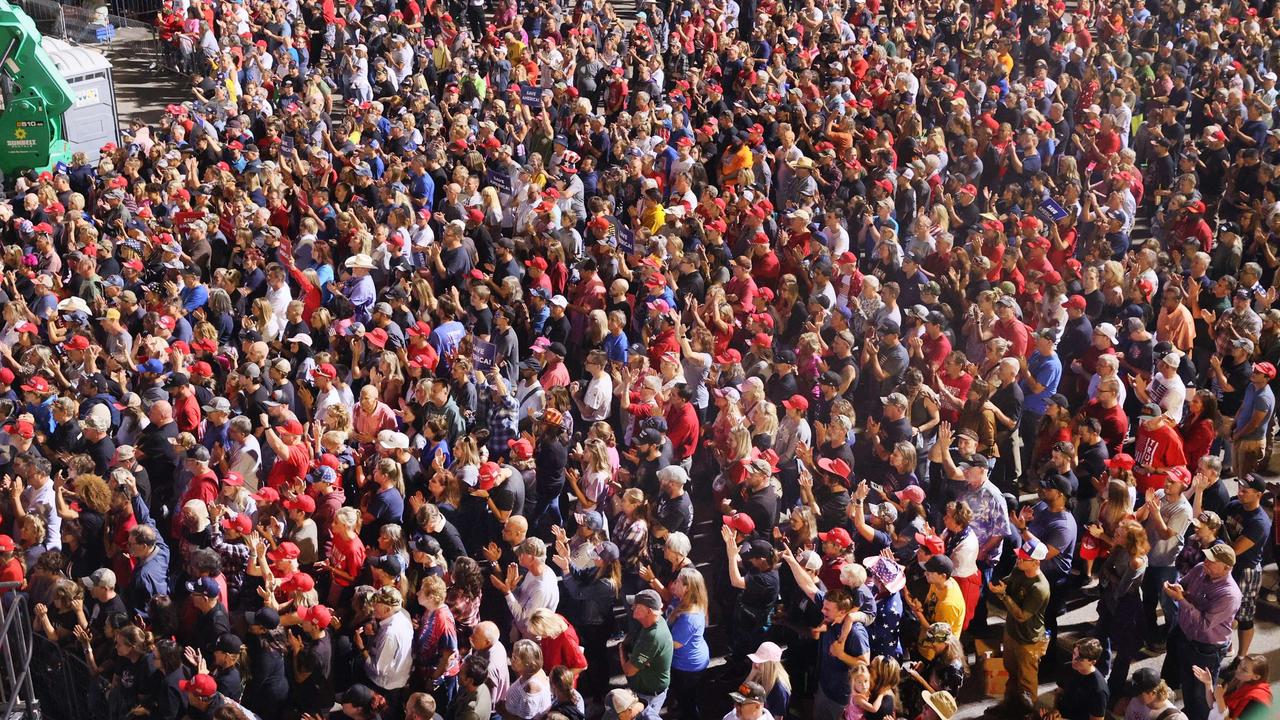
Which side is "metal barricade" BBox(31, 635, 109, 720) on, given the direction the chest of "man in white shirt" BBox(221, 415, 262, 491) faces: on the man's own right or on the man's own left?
on the man's own left
